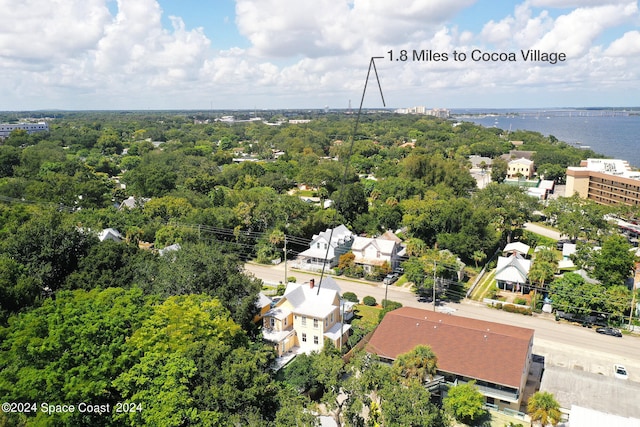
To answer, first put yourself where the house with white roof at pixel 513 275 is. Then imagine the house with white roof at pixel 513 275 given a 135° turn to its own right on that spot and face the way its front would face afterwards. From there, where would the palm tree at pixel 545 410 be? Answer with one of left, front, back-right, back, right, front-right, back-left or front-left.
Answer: back-left

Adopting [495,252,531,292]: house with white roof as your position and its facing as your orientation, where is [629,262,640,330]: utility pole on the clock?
The utility pole is roughly at 9 o'clock from the house with white roof.

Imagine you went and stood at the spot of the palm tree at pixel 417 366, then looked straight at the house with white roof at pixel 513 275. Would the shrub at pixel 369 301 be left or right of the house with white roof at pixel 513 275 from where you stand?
left

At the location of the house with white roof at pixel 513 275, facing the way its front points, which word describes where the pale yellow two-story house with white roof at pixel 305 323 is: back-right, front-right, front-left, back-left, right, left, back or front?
front-right

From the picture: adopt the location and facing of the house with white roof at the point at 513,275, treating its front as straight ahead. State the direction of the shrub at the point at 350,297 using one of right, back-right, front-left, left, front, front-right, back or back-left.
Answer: front-right

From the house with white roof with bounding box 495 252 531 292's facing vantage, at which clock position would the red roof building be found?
The red roof building is roughly at 12 o'clock from the house with white roof.

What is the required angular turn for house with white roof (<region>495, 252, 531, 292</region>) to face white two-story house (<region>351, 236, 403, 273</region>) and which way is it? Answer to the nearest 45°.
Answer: approximately 90° to its right

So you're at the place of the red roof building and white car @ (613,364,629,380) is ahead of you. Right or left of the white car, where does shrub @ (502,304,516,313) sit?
left

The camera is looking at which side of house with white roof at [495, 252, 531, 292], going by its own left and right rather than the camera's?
front

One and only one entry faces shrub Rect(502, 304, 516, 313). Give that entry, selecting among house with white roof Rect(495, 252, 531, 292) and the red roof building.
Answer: the house with white roof
